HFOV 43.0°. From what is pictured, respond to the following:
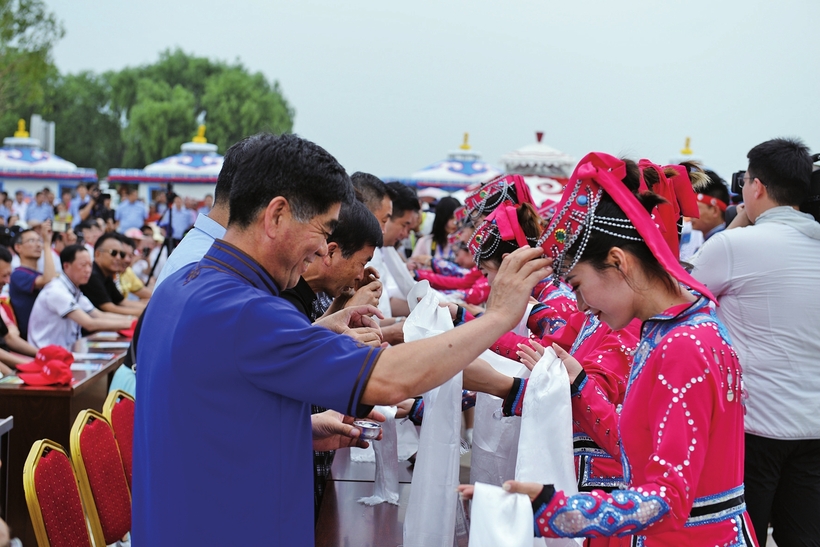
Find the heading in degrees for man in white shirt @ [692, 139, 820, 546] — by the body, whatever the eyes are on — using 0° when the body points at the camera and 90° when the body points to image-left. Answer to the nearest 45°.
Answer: approximately 135°

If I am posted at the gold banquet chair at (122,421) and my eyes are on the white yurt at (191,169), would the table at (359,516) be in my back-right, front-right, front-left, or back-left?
back-right

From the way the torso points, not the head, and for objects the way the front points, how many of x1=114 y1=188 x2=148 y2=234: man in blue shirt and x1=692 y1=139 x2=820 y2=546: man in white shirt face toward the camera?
1

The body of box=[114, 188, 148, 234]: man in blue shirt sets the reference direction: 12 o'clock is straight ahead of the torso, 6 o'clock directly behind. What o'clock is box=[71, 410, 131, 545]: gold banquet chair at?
The gold banquet chair is roughly at 12 o'clock from the man in blue shirt.

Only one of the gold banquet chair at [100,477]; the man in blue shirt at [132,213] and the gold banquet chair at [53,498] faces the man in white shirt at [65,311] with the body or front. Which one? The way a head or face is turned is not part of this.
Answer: the man in blue shirt
